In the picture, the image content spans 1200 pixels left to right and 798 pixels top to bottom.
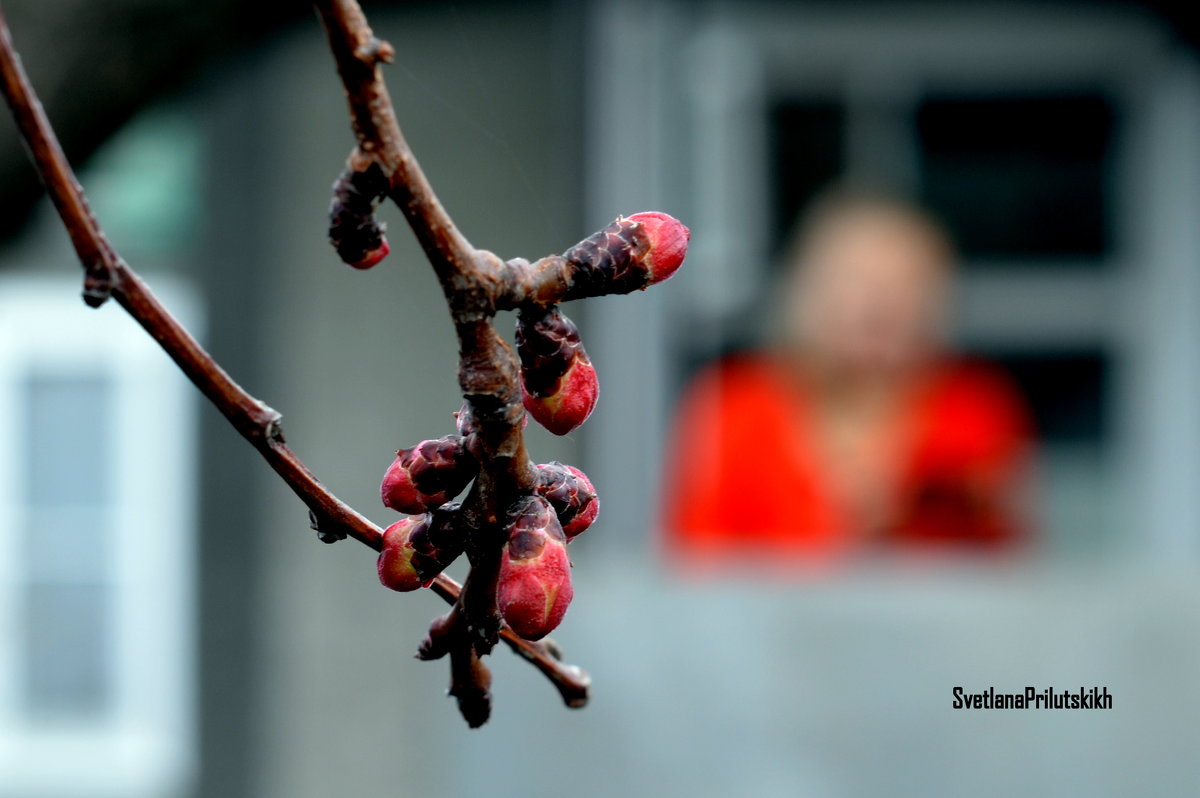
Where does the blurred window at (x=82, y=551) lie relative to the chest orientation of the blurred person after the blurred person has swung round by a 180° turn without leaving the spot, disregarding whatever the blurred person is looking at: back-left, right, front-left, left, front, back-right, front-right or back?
front-left

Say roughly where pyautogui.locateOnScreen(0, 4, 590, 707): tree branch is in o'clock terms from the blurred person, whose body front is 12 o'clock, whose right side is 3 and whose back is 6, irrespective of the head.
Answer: The tree branch is roughly at 12 o'clock from the blurred person.

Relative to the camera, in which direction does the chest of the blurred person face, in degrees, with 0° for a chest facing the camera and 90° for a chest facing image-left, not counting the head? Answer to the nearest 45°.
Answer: approximately 0°
